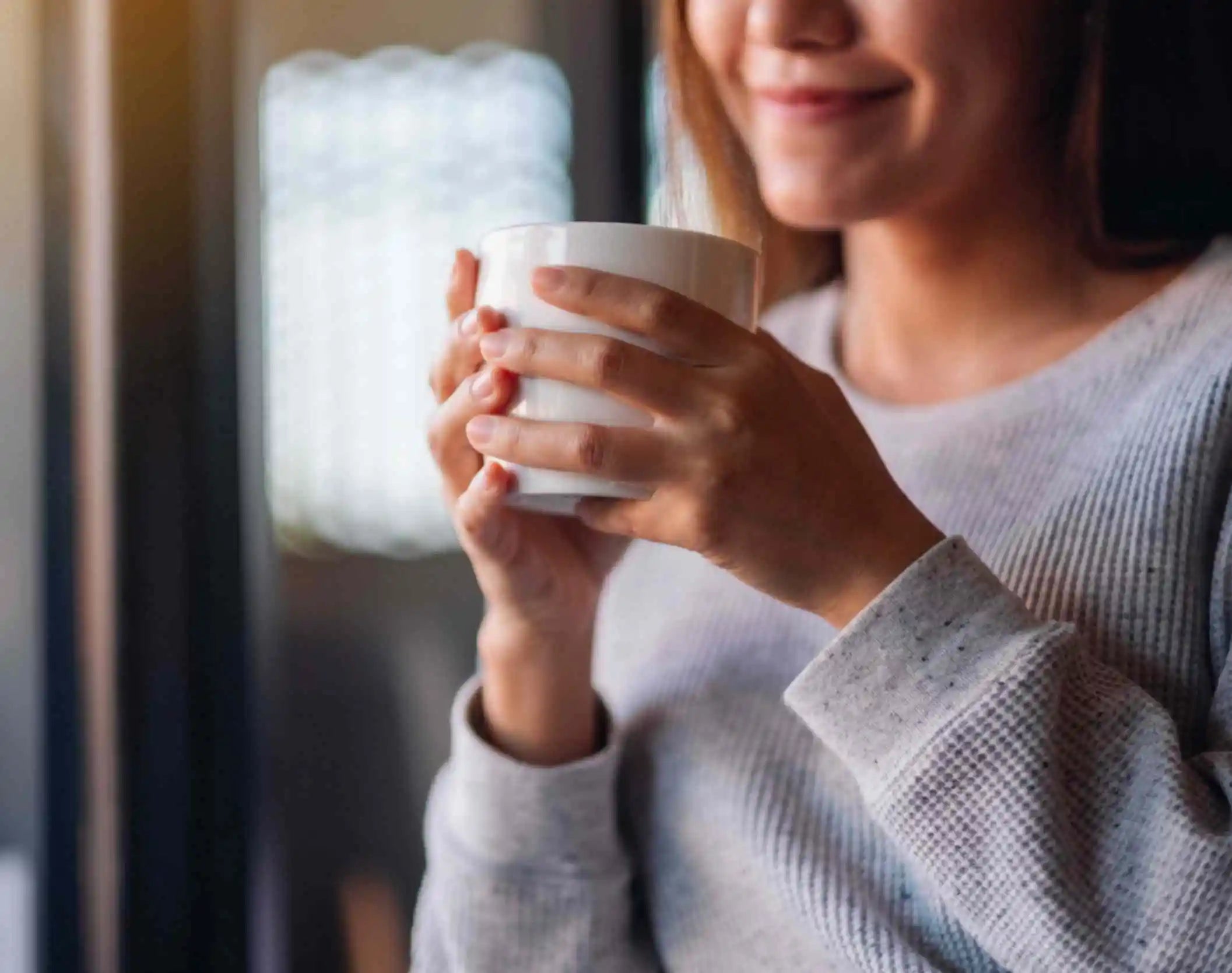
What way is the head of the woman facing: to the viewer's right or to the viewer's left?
to the viewer's left

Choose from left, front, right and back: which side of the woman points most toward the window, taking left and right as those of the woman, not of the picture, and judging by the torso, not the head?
right

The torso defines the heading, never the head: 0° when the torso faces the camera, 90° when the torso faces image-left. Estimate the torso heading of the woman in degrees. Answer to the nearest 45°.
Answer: approximately 45°
